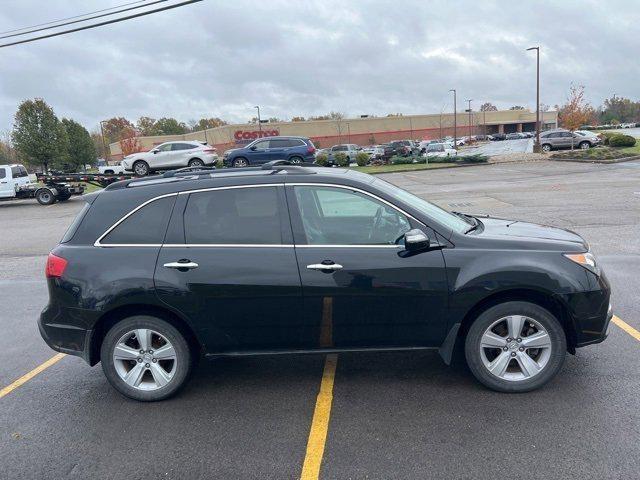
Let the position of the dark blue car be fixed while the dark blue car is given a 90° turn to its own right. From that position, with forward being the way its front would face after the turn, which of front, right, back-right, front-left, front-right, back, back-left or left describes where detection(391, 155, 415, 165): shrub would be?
front-right

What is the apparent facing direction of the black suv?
to the viewer's right

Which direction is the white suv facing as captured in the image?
to the viewer's left

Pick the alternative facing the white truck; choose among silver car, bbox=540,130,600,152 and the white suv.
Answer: the white suv

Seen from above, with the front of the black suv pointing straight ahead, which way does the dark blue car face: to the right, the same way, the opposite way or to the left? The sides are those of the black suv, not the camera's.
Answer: the opposite way

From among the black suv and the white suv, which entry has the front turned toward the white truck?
the white suv

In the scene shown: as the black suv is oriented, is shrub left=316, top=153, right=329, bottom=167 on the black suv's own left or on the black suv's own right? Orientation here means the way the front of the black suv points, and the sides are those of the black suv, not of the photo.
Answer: on the black suv's own left

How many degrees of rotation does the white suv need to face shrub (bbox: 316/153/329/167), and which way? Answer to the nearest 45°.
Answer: approximately 135° to its right

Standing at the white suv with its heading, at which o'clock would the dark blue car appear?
The dark blue car is roughly at 6 o'clock from the white suv.

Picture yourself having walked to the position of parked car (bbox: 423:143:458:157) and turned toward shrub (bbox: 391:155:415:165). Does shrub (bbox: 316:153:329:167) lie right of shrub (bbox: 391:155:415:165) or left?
right
